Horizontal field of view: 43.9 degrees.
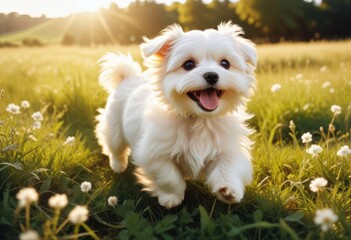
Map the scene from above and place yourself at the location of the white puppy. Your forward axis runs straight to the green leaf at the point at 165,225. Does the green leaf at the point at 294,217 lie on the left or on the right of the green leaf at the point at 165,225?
left

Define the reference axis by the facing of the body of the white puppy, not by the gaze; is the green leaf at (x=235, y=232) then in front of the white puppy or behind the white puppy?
in front

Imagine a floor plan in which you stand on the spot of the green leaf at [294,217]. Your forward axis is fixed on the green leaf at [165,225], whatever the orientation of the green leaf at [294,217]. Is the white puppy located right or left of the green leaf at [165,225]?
right

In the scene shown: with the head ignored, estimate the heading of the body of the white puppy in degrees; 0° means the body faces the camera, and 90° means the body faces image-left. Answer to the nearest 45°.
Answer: approximately 315°

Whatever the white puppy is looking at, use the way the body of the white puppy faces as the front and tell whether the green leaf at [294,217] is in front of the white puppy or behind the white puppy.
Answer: in front

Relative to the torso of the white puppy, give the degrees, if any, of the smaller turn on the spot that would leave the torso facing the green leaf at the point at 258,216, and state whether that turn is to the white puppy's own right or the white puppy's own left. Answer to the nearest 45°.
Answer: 0° — it already faces it
